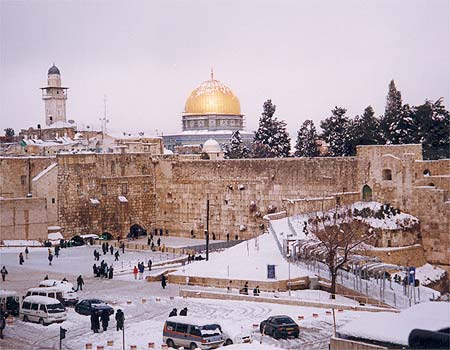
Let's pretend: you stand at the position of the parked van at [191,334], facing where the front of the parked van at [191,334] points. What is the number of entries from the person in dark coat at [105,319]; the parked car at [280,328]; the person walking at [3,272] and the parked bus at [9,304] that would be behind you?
3

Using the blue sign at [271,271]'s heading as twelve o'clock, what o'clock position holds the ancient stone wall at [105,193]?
The ancient stone wall is roughly at 5 o'clock from the blue sign.

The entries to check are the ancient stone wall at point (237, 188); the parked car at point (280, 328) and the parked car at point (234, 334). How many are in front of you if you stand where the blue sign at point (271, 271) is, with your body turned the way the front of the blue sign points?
2

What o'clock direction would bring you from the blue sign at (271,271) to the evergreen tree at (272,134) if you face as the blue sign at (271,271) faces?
The evergreen tree is roughly at 6 o'clock from the blue sign.

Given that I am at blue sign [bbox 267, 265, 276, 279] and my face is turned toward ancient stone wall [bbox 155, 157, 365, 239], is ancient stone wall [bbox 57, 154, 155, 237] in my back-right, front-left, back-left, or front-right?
front-left

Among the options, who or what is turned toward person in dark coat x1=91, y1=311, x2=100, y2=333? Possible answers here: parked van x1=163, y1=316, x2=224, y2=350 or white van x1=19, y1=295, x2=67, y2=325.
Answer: the white van

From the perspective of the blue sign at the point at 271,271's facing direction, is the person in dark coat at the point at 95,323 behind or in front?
in front

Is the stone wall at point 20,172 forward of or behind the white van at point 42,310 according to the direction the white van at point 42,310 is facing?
behind

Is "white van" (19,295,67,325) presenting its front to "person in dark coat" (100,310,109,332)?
yes

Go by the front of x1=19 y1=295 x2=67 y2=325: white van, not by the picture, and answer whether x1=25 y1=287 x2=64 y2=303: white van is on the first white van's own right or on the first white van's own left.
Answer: on the first white van's own left

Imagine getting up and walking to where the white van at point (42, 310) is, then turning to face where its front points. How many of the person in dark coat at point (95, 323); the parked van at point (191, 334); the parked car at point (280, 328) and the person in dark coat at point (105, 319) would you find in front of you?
4

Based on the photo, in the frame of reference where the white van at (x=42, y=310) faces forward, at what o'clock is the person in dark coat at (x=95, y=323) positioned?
The person in dark coat is roughly at 12 o'clock from the white van.

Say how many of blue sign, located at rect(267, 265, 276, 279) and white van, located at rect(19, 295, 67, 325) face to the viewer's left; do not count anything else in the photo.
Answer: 0

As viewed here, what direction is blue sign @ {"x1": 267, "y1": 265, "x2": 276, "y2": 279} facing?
toward the camera

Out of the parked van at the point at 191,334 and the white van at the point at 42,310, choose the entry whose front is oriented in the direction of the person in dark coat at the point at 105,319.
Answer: the white van
